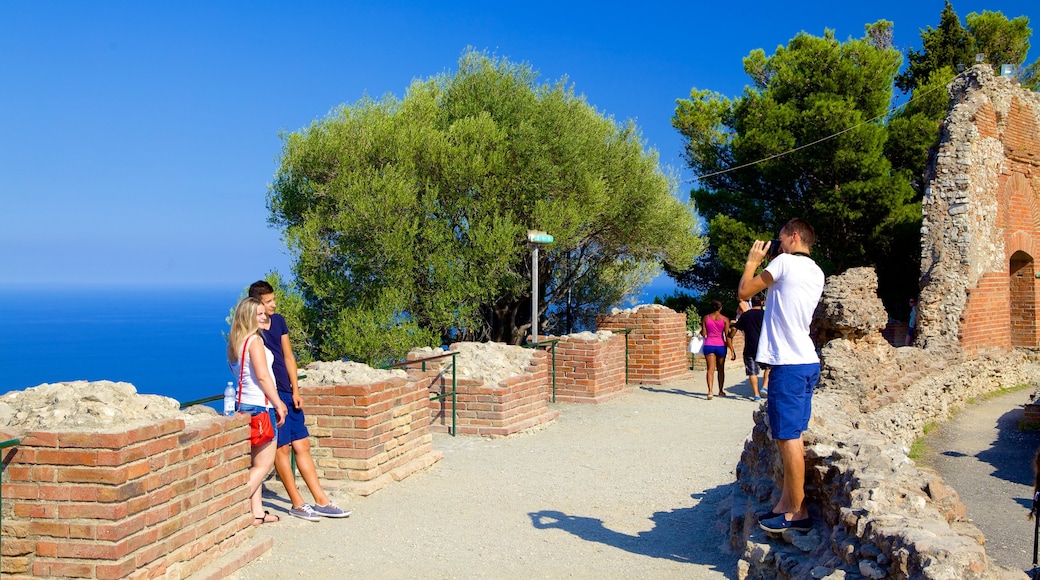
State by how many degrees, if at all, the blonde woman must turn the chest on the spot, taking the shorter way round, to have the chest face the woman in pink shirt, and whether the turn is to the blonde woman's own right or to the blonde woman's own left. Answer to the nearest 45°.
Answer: approximately 45° to the blonde woman's own left

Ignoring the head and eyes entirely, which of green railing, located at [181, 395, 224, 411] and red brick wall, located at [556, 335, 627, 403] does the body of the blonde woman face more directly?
the red brick wall

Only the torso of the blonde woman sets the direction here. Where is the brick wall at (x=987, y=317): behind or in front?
in front

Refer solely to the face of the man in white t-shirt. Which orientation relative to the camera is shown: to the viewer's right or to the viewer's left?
to the viewer's left

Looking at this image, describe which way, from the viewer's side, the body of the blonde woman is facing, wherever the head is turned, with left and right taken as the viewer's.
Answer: facing to the right of the viewer
